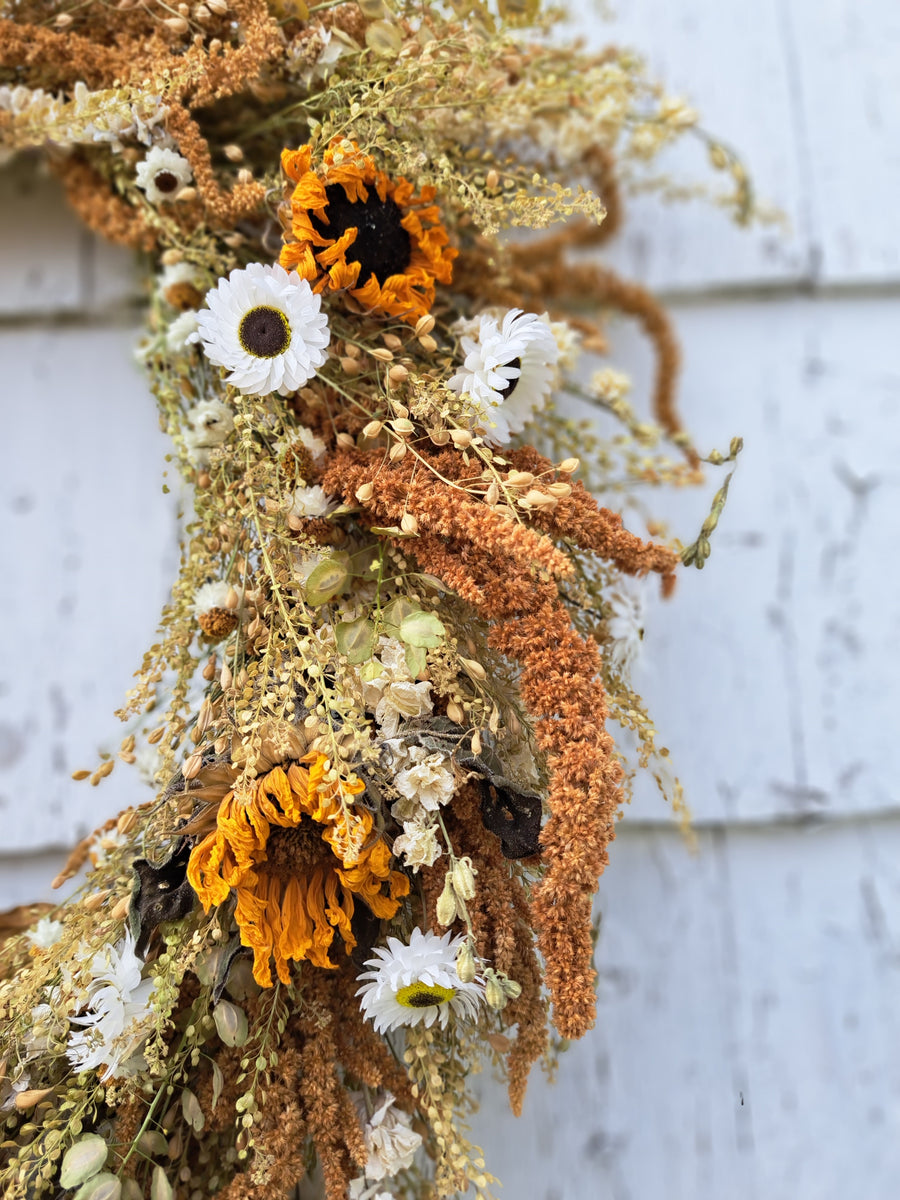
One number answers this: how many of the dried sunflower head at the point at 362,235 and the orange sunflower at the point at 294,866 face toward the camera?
2
